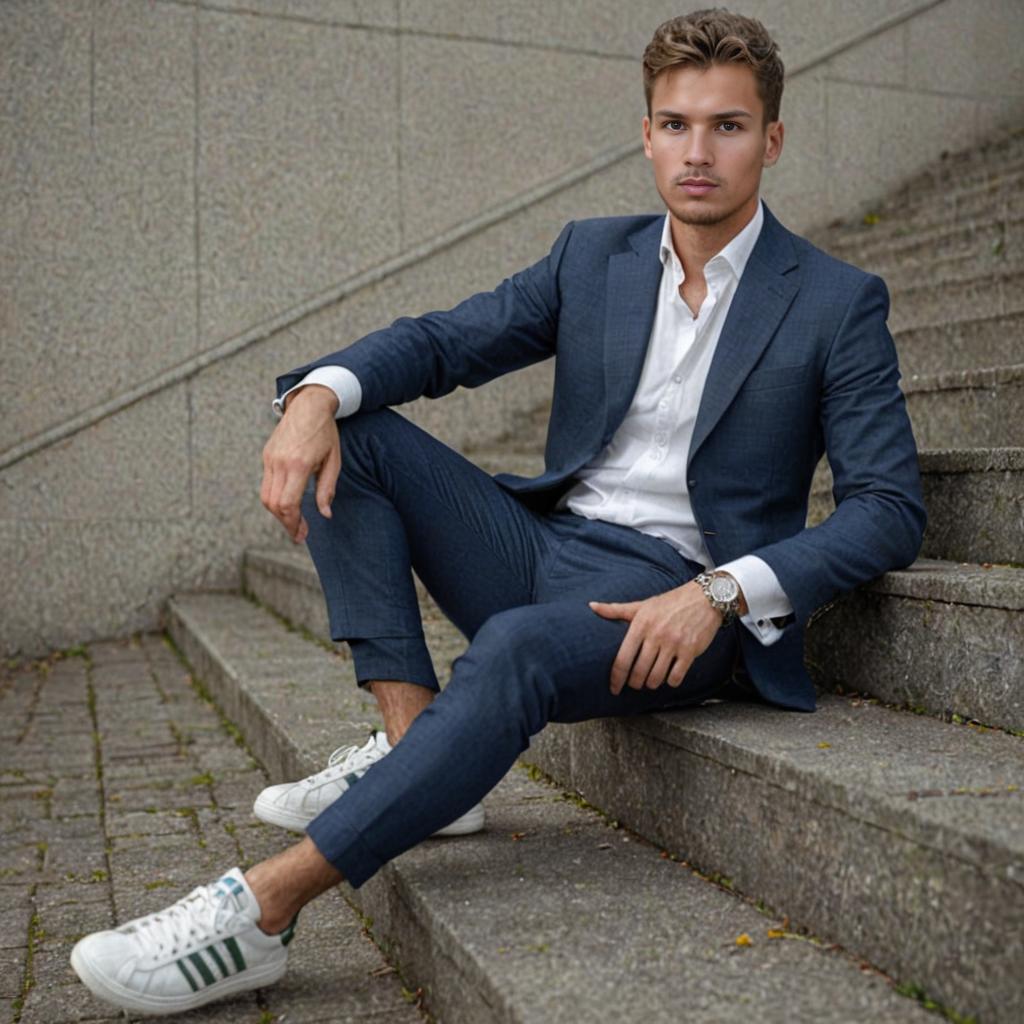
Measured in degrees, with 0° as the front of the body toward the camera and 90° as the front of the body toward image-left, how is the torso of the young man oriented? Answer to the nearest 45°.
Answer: approximately 45°

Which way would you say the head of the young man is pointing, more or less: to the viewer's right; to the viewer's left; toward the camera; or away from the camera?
toward the camera
